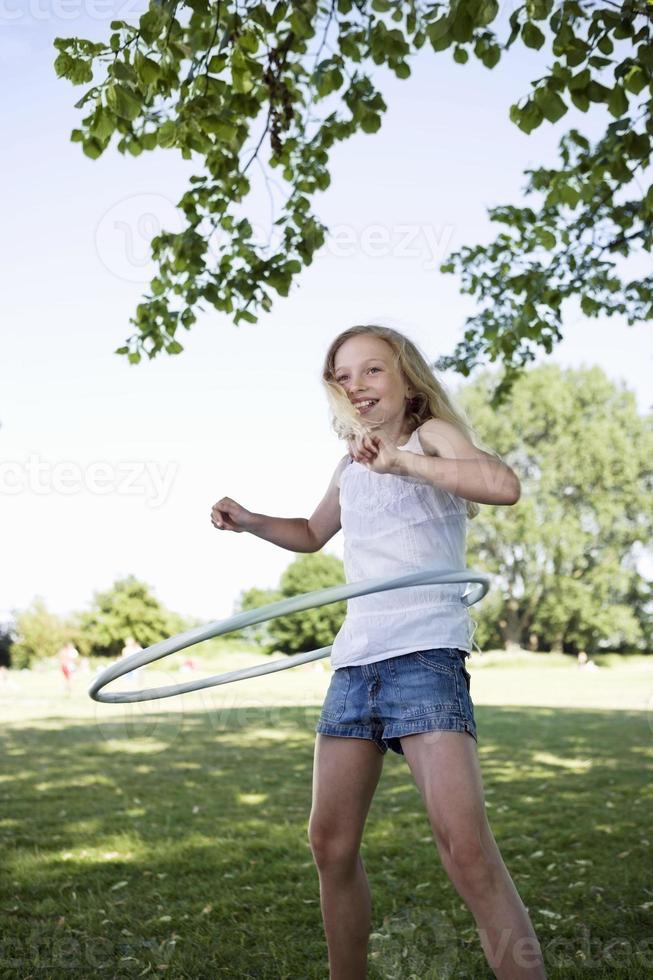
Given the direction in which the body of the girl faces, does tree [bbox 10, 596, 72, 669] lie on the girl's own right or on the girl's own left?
on the girl's own right

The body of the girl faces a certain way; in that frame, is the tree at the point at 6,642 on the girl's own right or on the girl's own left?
on the girl's own right

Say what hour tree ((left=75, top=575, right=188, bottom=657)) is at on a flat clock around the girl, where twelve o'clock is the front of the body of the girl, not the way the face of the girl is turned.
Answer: The tree is roughly at 4 o'clock from the girl.

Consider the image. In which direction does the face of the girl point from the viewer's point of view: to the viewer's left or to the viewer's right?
to the viewer's left

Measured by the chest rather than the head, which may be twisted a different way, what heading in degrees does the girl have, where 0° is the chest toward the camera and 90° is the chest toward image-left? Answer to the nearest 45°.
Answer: approximately 45°
